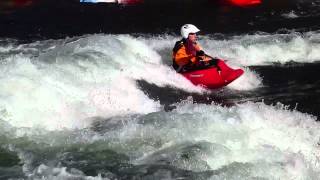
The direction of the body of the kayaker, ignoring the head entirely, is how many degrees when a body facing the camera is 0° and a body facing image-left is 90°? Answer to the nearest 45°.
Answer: approximately 270°

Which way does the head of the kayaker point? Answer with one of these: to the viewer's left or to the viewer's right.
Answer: to the viewer's right
